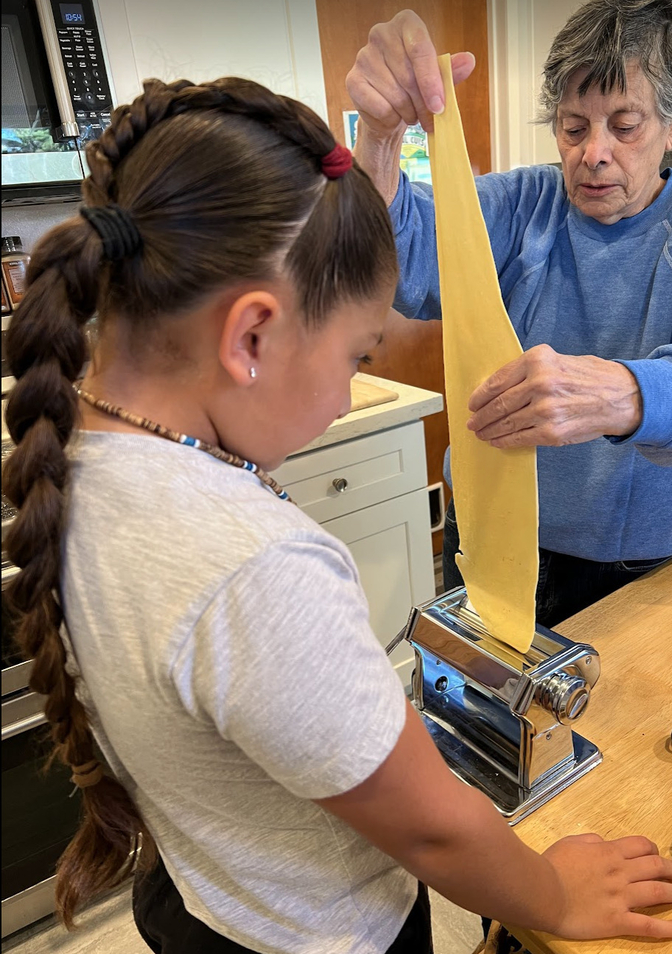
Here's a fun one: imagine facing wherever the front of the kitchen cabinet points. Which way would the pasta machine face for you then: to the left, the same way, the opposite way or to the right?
to the right

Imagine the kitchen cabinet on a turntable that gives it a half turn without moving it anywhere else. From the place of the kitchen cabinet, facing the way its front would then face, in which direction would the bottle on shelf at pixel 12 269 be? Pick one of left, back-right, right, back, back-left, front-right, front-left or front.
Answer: front-left

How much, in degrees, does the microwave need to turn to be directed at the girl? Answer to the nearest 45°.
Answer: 0° — it already faces them

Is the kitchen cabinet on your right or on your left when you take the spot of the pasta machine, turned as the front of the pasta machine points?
on your right

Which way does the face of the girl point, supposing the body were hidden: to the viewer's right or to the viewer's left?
to the viewer's right

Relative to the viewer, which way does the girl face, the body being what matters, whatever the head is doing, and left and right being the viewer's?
facing away from the viewer and to the right of the viewer
